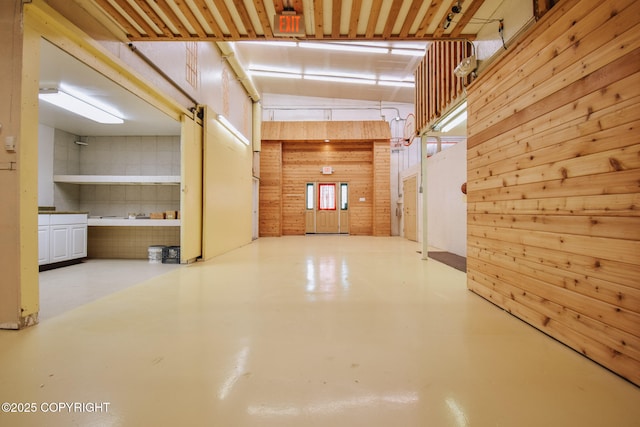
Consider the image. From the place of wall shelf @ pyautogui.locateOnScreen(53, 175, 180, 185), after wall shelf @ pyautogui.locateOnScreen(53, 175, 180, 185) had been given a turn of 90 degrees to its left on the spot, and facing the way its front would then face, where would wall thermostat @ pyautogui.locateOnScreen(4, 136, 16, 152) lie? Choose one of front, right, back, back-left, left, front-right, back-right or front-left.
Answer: right

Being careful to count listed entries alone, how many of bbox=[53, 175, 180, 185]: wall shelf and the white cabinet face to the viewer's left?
0

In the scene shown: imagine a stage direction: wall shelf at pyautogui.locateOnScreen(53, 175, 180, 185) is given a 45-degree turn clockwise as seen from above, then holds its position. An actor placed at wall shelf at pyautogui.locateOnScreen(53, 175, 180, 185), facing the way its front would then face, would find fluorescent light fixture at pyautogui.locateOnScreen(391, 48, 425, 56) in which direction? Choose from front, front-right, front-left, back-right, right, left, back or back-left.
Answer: back-left

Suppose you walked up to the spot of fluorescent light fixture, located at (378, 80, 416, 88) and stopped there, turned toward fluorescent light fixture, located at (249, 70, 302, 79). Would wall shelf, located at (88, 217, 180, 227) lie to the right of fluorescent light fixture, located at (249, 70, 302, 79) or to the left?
left

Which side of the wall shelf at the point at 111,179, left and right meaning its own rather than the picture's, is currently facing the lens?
front

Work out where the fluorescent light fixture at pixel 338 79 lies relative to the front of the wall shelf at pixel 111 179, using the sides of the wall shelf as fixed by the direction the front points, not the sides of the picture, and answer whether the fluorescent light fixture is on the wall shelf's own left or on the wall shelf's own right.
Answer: on the wall shelf's own left

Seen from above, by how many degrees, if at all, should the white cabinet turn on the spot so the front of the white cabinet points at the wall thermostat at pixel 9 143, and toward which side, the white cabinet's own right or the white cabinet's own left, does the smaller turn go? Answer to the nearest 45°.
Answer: approximately 45° to the white cabinet's own right

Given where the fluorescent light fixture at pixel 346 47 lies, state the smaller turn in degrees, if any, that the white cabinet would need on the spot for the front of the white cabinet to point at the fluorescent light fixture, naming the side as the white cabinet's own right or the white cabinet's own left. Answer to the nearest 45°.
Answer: approximately 45° to the white cabinet's own left

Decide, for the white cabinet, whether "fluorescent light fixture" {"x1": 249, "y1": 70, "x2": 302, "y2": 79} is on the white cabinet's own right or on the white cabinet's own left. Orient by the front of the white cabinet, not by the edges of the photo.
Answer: on the white cabinet's own left

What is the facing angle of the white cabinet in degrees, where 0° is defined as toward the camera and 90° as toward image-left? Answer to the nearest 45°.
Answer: approximately 315°
